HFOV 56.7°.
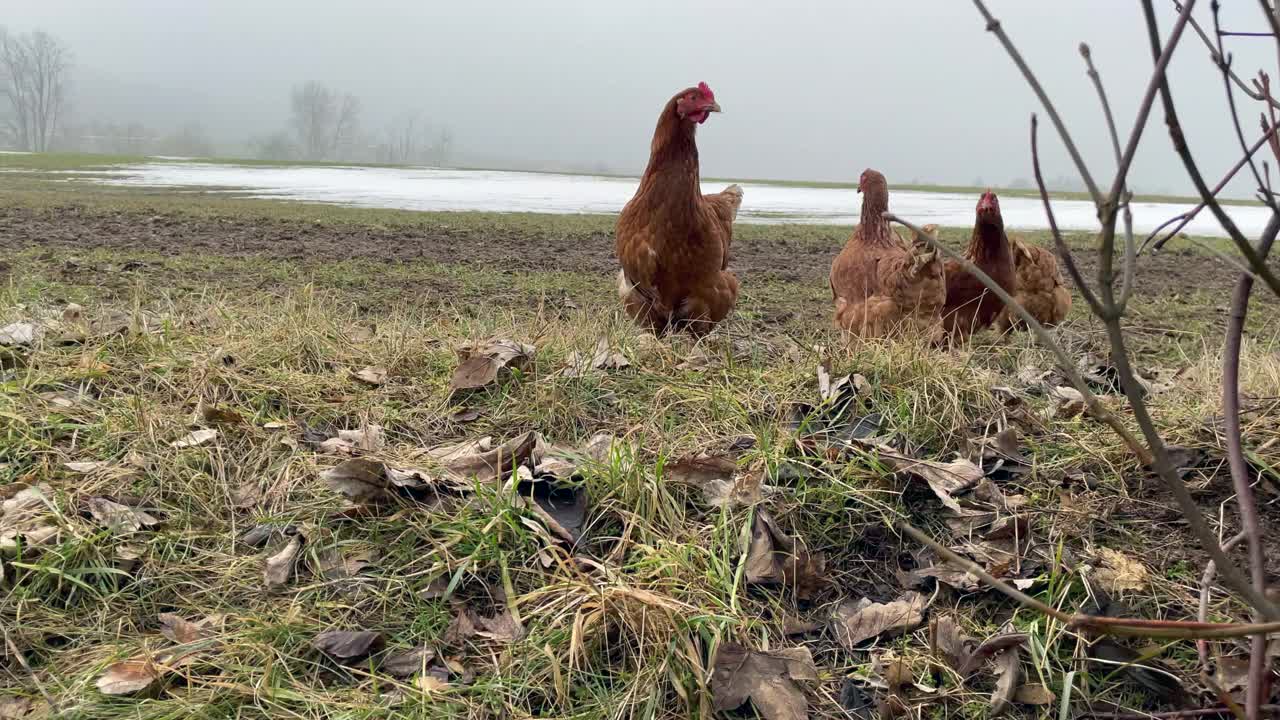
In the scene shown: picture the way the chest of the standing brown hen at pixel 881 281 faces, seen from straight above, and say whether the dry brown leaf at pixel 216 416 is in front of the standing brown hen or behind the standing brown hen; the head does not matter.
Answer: in front

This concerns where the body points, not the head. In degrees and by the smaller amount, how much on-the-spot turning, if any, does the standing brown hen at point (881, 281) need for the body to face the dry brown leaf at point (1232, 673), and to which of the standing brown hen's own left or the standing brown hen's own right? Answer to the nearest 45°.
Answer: approximately 45° to the standing brown hen's own left

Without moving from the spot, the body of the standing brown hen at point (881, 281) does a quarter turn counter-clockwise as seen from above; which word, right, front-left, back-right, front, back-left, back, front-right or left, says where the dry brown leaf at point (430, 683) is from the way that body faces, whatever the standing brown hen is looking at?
front-right

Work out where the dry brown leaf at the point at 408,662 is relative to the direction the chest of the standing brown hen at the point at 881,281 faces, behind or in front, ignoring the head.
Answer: in front

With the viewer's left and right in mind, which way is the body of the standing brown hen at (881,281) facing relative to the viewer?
facing the viewer and to the left of the viewer

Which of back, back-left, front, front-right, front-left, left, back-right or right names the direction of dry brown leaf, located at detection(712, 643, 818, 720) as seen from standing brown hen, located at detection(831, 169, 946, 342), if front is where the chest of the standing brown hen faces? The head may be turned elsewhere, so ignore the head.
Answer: front-left

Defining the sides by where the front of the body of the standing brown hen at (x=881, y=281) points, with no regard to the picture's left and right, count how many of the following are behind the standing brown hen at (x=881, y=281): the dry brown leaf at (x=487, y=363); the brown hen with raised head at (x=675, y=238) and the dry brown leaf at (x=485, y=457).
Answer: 0

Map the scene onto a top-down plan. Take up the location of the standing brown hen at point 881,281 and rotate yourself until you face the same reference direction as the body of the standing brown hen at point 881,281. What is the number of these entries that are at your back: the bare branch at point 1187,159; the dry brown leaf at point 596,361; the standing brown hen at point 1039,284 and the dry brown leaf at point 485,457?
1

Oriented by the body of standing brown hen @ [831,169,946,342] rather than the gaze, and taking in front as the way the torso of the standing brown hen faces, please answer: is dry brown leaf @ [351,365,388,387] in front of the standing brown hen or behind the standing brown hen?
in front

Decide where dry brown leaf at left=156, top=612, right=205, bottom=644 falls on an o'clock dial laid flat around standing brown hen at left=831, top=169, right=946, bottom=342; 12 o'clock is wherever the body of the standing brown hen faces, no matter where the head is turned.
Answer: The dry brown leaf is roughly at 11 o'clock from the standing brown hen.

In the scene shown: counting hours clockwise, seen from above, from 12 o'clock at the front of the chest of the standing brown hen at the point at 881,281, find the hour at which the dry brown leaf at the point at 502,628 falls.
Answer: The dry brown leaf is roughly at 11 o'clock from the standing brown hen.

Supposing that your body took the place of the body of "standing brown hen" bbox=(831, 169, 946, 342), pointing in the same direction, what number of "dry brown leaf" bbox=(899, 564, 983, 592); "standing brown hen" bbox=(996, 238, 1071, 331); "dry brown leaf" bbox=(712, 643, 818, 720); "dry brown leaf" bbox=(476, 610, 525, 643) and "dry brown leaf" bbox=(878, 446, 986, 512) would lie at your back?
1

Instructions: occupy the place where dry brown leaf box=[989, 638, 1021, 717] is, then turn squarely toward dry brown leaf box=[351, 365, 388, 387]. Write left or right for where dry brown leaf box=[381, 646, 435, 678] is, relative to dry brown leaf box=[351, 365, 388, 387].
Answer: left
